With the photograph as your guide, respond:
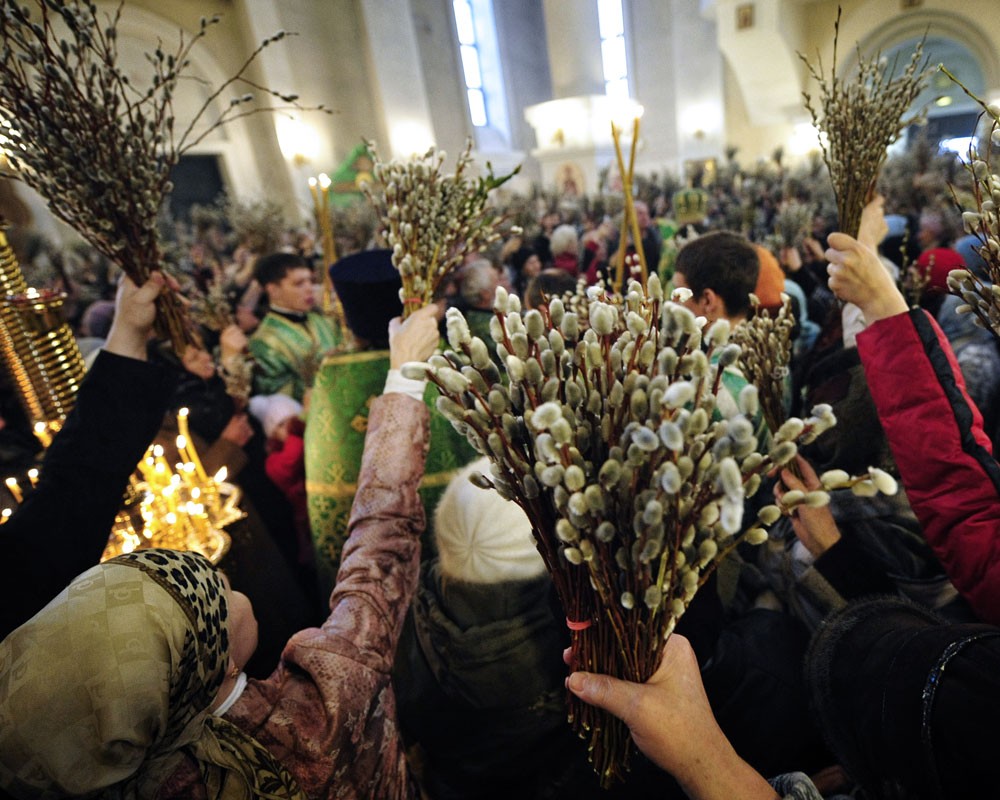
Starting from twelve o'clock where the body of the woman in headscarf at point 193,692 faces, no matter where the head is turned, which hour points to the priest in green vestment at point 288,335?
The priest in green vestment is roughly at 11 o'clock from the woman in headscarf.

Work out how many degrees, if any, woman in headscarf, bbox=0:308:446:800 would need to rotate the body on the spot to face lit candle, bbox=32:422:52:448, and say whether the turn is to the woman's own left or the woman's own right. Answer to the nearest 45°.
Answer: approximately 45° to the woman's own left

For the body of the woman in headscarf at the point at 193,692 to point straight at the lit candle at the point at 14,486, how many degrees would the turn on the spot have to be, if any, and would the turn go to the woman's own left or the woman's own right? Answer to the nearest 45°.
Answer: approximately 45° to the woman's own left

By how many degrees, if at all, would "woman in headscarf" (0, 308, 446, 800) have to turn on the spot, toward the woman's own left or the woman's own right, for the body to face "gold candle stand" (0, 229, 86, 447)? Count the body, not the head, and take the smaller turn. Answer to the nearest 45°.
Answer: approximately 45° to the woman's own left

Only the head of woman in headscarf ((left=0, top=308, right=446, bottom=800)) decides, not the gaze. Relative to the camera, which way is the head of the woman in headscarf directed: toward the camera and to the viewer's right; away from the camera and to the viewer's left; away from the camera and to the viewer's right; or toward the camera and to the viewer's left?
away from the camera and to the viewer's right

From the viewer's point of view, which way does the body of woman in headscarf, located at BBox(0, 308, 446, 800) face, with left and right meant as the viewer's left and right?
facing away from the viewer and to the right of the viewer
